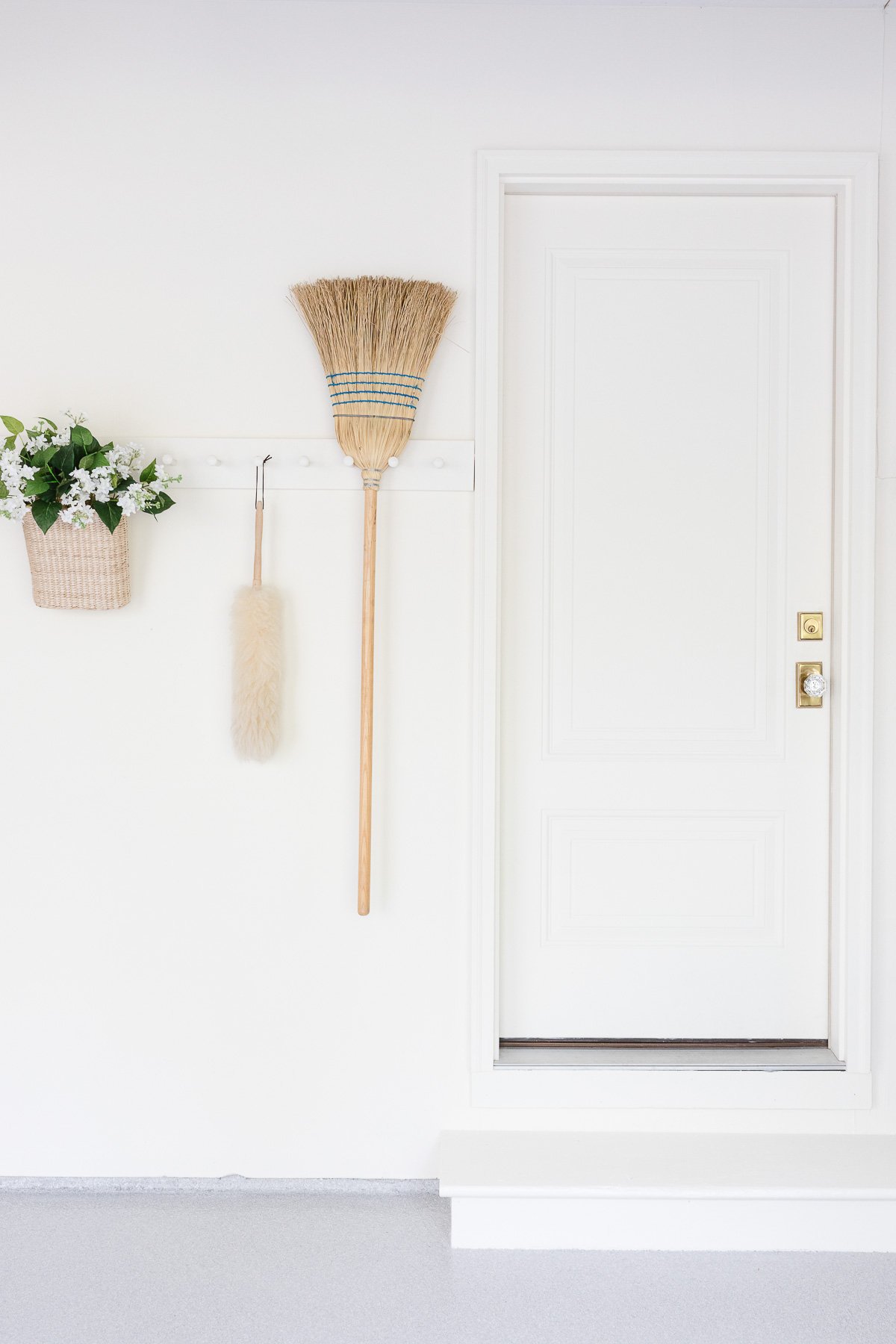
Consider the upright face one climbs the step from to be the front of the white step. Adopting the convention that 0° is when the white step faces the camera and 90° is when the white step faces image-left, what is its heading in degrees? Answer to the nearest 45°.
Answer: approximately 0°

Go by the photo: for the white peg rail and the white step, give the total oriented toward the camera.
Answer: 2

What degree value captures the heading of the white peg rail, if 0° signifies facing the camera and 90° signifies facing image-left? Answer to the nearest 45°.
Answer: approximately 0°

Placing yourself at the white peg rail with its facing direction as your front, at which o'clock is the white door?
The white door is roughly at 9 o'clock from the white peg rail.
